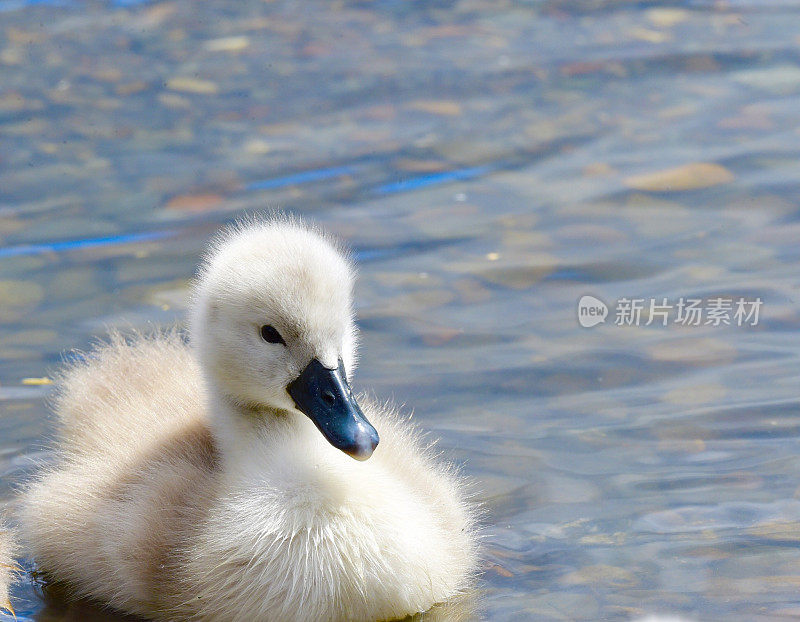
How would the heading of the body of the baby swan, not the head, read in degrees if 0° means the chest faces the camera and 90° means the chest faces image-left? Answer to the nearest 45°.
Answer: approximately 315°
